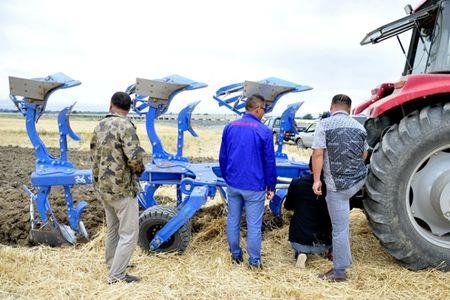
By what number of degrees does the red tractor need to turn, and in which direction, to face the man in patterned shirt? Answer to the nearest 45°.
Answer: approximately 135° to its right

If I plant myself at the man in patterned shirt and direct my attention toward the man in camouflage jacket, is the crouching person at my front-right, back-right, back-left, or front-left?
front-right

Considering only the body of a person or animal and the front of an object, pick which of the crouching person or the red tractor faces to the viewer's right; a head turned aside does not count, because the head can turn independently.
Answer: the red tractor

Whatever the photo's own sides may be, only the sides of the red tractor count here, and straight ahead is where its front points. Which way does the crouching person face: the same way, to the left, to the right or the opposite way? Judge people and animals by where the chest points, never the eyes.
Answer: to the left

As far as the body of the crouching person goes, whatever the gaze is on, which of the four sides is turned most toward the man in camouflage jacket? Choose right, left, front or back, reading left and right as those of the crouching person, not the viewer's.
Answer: left

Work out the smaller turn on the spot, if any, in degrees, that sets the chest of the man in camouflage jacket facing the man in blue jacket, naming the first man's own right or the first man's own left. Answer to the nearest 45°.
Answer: approximately 45° to the first man's own right

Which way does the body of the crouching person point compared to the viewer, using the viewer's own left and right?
facing away from the viewer

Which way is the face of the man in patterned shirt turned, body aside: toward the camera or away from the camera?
away from the camera

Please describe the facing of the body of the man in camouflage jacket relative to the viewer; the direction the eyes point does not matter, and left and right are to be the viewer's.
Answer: facing away from the viewer and to the right of the viewer

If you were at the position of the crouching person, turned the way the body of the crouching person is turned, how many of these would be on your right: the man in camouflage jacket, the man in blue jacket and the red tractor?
1

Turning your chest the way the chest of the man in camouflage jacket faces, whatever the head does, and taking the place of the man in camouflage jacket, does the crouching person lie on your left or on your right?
on your right

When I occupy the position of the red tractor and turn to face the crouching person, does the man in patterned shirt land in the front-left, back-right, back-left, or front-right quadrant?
front-left

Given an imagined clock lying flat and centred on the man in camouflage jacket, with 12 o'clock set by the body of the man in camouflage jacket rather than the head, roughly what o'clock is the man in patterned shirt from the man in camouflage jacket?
The man in patterned shirt is roughly at 2 o'clock from the man in camouflage jacket.

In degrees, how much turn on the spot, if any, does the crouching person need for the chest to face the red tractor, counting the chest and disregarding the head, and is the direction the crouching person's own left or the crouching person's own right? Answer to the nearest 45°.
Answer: approximately 90° to the crouching person's own right

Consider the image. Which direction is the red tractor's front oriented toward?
to the viewer's right

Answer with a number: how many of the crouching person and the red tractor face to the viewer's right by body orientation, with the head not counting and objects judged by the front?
1
